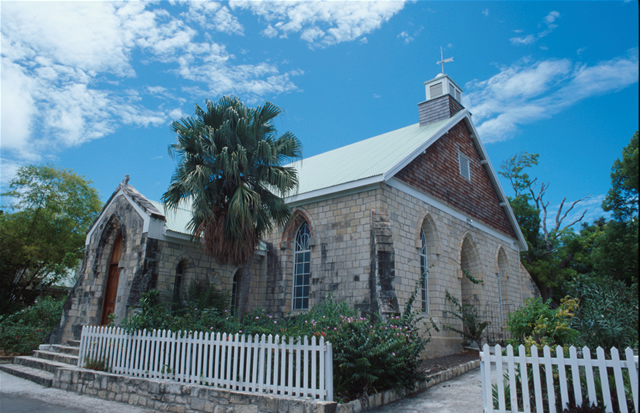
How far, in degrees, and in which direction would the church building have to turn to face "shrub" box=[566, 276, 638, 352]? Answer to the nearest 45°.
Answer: approximately 90° to its left

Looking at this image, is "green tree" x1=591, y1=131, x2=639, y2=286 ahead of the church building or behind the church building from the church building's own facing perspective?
behind

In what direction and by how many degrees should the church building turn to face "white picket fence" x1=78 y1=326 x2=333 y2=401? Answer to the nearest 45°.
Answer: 0° — it already faces it

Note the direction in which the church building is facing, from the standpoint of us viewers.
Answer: facing the viewer and to the left of the viewer

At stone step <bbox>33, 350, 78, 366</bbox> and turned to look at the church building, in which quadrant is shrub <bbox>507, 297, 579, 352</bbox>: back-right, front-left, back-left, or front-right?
front-right

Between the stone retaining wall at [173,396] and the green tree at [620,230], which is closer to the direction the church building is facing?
the stone retaining wall

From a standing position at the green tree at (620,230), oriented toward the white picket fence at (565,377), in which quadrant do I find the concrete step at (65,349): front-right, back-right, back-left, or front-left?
front-right

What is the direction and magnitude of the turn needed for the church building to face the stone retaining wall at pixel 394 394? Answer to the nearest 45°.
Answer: approximately 45° to its left

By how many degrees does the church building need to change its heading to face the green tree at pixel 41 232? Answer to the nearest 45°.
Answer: approximately 90° to its right

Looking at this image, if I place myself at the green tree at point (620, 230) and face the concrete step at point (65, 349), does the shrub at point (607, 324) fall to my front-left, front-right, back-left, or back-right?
front-left

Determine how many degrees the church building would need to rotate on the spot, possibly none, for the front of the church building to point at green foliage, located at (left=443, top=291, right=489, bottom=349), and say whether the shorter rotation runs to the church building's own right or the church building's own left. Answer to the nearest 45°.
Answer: approximately 135° to the church building's own left

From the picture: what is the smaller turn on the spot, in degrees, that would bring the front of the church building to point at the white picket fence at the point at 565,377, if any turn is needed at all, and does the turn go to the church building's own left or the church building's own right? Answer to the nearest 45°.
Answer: approximately 45° to the church building's own left
